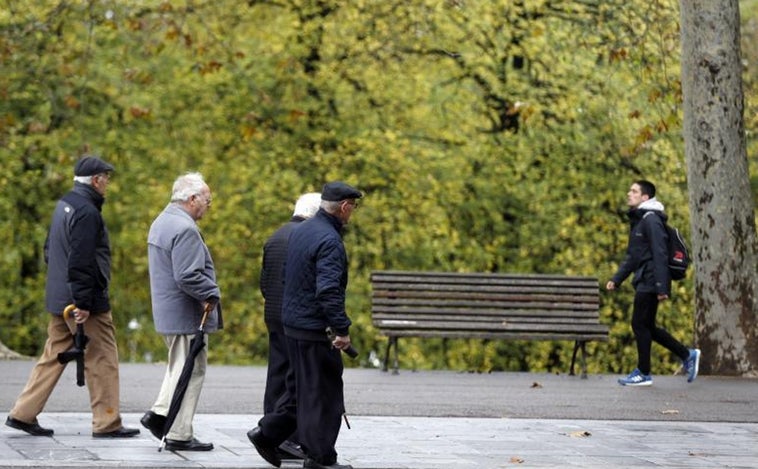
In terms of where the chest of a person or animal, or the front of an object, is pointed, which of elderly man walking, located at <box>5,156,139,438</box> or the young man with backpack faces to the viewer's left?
the young man with backpack

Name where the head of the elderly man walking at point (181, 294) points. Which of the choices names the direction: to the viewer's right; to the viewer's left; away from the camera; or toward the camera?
to the viewer's right

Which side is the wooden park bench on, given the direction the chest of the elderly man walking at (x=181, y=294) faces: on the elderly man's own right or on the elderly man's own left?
on the elderly man's own left

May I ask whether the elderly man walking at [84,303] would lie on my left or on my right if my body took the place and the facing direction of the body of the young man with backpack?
on my left

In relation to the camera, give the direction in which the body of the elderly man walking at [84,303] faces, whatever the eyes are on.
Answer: to the viewer's right

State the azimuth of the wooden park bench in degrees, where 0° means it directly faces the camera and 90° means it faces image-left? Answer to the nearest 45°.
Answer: approximately 0°

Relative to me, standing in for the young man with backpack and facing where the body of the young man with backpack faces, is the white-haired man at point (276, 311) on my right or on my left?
on my left

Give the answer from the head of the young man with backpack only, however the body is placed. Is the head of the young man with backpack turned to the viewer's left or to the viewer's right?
to the viewer's left

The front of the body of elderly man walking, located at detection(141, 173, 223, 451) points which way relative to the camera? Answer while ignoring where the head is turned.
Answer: to the viewer's right

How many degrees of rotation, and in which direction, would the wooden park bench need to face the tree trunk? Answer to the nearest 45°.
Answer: approximately 90° to its left

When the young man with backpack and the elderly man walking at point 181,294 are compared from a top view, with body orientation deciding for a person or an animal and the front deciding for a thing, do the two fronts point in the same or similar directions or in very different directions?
very different directions

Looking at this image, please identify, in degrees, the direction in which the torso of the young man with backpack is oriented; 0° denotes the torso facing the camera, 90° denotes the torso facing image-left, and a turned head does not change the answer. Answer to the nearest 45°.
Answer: approximately 90°

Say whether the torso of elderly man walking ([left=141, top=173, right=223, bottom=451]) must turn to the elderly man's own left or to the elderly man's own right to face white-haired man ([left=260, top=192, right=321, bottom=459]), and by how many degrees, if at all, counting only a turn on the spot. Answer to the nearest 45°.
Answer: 0° — they already face them
